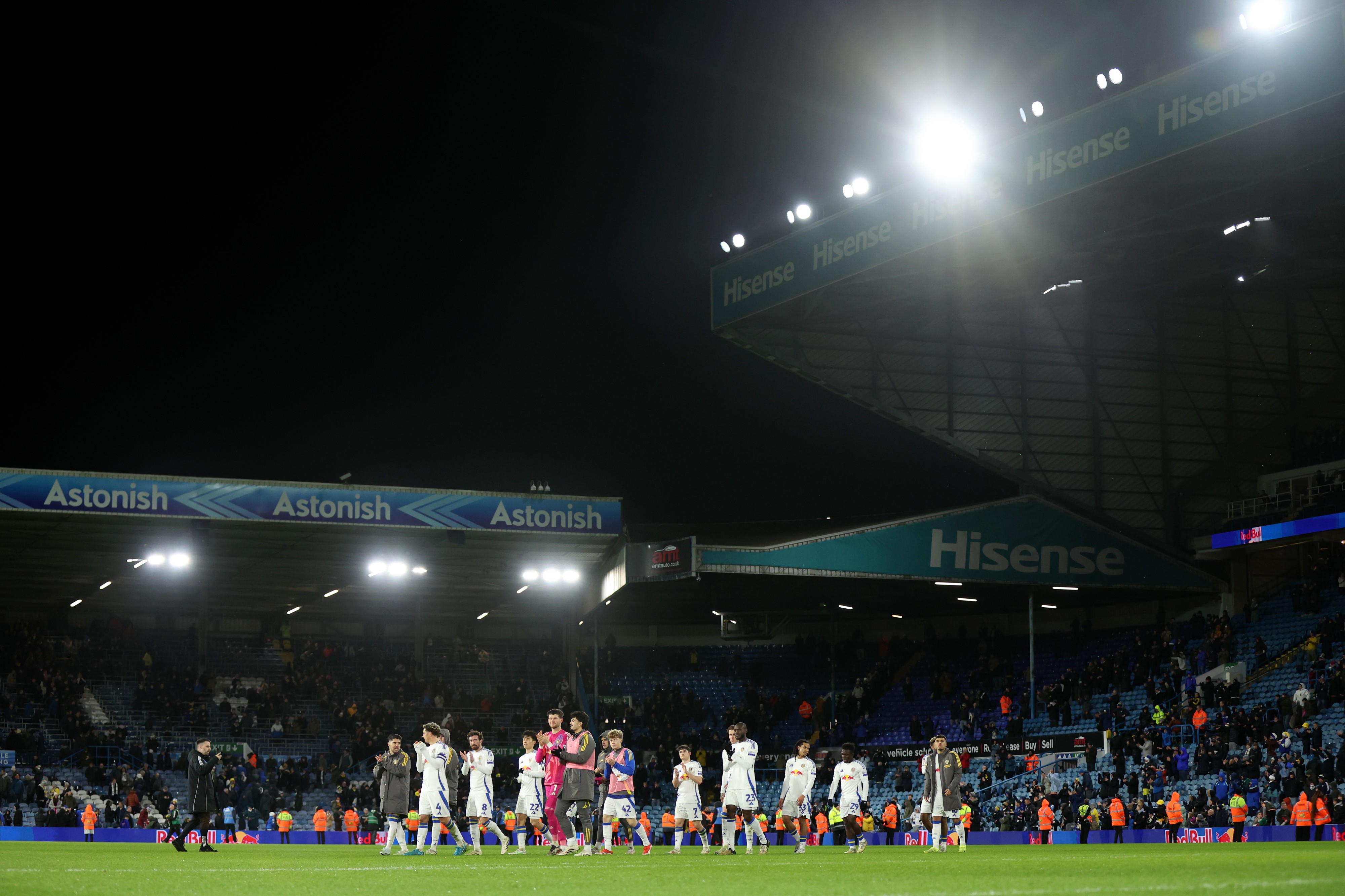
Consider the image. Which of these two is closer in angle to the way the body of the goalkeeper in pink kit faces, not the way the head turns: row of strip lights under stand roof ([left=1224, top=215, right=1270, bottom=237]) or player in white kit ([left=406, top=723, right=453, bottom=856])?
the player in white kit

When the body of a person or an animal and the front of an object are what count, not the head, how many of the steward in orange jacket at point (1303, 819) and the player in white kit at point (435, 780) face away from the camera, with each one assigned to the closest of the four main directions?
1

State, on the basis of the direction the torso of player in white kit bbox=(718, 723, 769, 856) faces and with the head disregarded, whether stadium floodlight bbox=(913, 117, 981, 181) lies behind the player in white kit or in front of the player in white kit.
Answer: behind

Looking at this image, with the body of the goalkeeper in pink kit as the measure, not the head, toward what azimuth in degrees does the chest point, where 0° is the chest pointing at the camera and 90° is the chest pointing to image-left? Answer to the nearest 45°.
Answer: approximately 45°

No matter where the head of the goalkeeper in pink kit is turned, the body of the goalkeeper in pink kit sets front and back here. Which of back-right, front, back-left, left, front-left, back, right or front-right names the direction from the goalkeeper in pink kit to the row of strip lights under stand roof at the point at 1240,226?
back

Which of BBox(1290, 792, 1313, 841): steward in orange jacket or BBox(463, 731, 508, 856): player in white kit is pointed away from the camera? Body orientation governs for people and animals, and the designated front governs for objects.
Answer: the steward in orange jacket

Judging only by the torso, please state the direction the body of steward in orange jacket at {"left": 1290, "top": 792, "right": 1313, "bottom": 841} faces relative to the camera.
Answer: away from the camera

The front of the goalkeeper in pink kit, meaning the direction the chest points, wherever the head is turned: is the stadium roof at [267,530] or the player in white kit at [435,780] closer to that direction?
the player in white kit

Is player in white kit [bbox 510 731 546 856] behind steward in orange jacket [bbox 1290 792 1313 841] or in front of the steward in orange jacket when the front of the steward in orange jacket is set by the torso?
behind

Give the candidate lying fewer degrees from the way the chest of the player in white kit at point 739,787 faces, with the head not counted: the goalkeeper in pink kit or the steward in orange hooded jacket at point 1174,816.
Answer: the goalkeeper in pink kit
